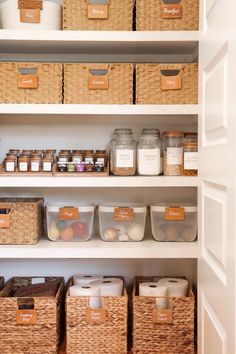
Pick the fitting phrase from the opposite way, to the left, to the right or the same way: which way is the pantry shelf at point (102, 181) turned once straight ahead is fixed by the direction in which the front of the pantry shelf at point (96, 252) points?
the same way

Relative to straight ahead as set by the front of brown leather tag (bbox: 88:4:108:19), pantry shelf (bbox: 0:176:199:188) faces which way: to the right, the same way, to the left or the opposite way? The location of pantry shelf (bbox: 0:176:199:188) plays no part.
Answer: the same way

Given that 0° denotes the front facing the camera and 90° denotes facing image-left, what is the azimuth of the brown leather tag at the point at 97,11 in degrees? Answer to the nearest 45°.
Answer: approximately 0°

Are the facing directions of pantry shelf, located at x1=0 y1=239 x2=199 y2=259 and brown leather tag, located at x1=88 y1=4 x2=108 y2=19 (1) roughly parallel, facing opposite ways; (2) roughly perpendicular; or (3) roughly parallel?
roughly parallel

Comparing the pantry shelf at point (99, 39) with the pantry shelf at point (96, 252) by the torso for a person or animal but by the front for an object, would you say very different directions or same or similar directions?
same or similar directions

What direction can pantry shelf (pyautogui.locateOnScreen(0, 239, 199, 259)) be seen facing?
toward the camera

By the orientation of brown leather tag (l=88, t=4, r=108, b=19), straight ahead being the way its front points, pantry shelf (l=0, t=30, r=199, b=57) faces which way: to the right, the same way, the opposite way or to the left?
the same way

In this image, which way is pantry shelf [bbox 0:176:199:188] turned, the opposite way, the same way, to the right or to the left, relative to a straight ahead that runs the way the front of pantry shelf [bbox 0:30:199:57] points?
the same way

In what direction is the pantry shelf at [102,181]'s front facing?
toward the camera
